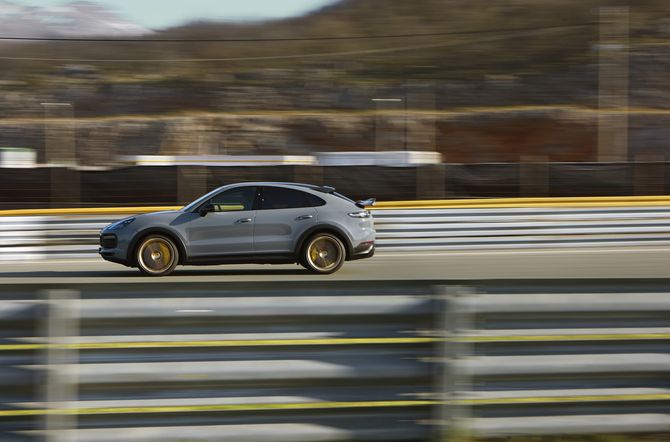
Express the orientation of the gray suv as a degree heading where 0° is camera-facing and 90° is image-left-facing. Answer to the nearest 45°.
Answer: approximately 90°

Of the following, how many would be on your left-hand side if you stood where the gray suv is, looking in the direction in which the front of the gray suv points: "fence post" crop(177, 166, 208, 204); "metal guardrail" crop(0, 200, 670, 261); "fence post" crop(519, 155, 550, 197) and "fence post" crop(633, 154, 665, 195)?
0

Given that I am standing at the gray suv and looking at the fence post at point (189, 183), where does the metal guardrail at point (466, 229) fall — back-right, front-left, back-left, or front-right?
front-right

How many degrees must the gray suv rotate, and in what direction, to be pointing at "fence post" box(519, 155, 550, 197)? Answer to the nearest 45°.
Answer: approximately 135° to its right

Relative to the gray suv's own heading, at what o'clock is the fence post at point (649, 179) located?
The fence post is roughly at 5 o'clock from the gray suv.

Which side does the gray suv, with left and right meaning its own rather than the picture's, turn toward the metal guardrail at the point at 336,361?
left

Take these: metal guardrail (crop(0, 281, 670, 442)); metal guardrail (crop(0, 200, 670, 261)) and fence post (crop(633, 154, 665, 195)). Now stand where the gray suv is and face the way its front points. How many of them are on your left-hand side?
1
